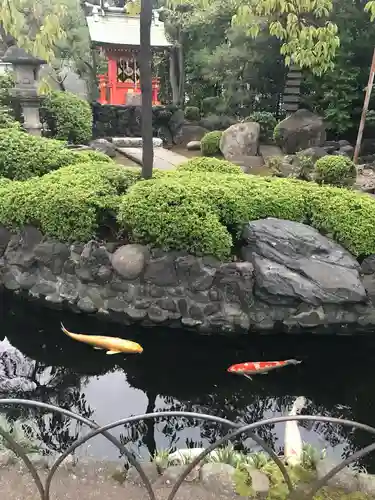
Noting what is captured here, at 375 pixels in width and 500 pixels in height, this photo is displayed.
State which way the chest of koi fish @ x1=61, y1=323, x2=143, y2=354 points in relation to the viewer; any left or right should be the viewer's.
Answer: facing to the right of the viewer

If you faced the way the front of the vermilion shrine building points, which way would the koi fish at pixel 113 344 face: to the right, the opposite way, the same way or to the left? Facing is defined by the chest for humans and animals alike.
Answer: to the left

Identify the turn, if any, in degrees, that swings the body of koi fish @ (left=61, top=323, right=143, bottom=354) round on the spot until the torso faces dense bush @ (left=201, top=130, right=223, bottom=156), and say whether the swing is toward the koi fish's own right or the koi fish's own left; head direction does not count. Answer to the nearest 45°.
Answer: approximately 90° to the koi fish's own left

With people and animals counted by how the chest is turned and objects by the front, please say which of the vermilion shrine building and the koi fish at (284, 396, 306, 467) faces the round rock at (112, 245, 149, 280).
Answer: the vermilion shrine building

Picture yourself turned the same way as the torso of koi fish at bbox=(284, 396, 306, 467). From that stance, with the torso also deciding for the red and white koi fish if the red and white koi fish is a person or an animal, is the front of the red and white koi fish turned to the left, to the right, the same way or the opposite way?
to the right

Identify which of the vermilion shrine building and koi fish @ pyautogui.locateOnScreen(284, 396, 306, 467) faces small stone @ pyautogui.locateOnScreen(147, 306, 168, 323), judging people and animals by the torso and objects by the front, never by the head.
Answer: the vermilion shrine building

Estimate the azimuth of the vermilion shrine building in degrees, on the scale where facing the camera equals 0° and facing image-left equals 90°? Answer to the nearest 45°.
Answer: approximately 0°
